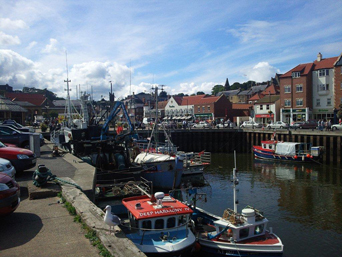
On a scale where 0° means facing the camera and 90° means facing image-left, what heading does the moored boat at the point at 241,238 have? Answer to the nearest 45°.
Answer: approximately 315°

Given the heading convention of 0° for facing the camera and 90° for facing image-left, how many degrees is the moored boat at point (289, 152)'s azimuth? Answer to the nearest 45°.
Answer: approximately 90°

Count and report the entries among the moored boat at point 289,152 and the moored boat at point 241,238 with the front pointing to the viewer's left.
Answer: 1

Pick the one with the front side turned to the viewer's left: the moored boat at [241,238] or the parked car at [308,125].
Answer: the parked car

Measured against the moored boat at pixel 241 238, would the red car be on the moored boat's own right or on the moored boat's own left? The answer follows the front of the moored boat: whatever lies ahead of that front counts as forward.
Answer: on the moored boat's own right

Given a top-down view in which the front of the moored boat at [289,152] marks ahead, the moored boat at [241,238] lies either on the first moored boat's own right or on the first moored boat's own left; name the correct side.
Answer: on the first moored boat's own left

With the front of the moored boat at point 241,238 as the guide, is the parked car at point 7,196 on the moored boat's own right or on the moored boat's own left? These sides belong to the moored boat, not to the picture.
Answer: on the moored boat's own right

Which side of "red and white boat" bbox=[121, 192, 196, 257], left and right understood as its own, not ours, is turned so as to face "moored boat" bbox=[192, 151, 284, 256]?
left
